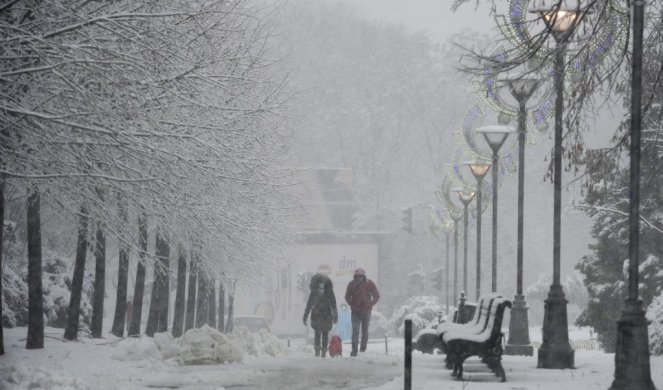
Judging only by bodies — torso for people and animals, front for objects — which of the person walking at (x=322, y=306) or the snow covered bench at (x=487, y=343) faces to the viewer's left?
the snow covered bench

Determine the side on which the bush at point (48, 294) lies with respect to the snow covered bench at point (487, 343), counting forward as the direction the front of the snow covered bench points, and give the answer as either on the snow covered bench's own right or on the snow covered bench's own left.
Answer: on the snow covered bench's own right

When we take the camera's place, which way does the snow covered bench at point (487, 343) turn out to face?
facing to the left of the viewer

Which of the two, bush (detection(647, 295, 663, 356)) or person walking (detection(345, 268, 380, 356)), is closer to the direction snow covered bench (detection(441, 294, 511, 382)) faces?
the person walking

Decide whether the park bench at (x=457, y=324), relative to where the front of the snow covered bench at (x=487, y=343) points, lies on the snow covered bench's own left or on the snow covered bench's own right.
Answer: on the snow covered bench's own right

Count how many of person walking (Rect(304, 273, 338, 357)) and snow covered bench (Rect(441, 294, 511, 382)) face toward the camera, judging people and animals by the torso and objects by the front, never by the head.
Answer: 1

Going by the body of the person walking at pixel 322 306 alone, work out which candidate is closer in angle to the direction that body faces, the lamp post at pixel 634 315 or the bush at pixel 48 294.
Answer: the lamp post

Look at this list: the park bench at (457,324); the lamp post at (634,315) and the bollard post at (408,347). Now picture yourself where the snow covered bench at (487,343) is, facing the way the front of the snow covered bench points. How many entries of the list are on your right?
1

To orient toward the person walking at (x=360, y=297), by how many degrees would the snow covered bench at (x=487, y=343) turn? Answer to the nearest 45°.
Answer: approximately 90° to its right

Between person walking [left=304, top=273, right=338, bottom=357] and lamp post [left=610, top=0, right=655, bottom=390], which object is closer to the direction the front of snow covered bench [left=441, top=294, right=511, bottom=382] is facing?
the person walking

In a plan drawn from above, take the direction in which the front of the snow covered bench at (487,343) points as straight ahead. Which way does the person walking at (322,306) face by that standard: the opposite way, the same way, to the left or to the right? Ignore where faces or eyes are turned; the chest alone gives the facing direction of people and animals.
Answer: to the left
